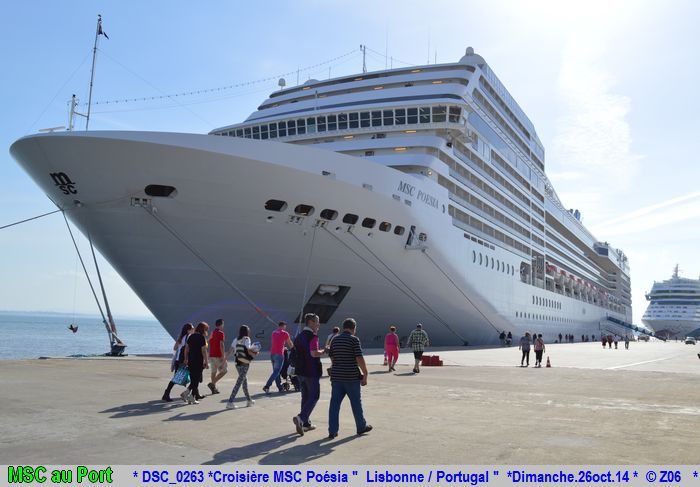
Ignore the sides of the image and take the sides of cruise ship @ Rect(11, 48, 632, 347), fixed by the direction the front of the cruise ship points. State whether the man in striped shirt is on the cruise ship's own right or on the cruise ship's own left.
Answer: on the cruise ship's own left

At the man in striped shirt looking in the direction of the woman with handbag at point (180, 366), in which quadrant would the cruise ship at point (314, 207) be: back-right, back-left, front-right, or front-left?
front-right

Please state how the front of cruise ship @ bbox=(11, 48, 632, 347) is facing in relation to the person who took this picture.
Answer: facing the viewer and to the left of the viewer

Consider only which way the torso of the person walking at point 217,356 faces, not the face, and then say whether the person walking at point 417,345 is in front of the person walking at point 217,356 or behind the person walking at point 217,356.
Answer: in front

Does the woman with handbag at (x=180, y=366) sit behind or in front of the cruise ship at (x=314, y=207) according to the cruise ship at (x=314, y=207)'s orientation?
in front

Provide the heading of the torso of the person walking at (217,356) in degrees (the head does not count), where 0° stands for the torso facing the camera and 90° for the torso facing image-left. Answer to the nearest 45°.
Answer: approximately 225°

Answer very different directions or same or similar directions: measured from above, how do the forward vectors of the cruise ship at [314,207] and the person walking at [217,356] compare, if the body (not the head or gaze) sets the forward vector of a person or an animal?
very different directions

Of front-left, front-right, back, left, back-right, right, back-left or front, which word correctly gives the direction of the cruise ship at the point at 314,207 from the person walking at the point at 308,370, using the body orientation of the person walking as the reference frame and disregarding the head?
front-left

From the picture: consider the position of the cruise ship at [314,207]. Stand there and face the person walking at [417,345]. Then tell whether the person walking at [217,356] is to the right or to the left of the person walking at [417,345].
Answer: right

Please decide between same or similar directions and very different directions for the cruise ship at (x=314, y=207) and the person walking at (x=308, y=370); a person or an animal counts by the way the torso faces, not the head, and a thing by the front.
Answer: very different directions

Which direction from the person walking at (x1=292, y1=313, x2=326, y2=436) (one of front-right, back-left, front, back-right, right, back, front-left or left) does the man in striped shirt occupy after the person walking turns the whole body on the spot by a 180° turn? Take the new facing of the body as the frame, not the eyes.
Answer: left
